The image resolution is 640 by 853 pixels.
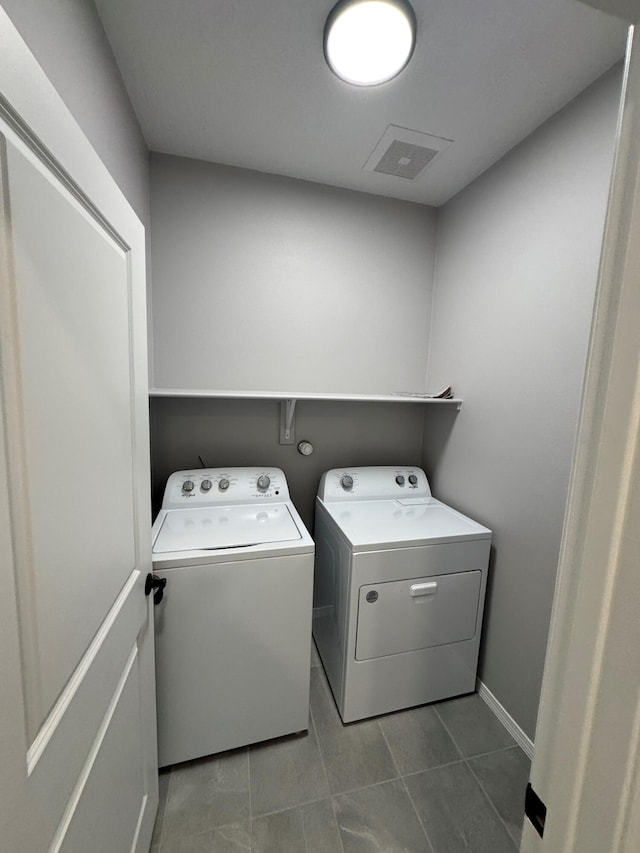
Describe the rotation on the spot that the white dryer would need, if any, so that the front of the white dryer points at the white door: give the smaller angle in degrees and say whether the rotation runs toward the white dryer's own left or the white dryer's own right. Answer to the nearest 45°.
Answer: approximately 90° to the white dryer's own right

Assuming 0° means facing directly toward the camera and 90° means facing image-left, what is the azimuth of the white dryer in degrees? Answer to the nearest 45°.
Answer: approximately 315°

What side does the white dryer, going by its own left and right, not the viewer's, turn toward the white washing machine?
right

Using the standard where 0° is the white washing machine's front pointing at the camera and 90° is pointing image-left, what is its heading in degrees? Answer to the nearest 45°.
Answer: approximately 0°
